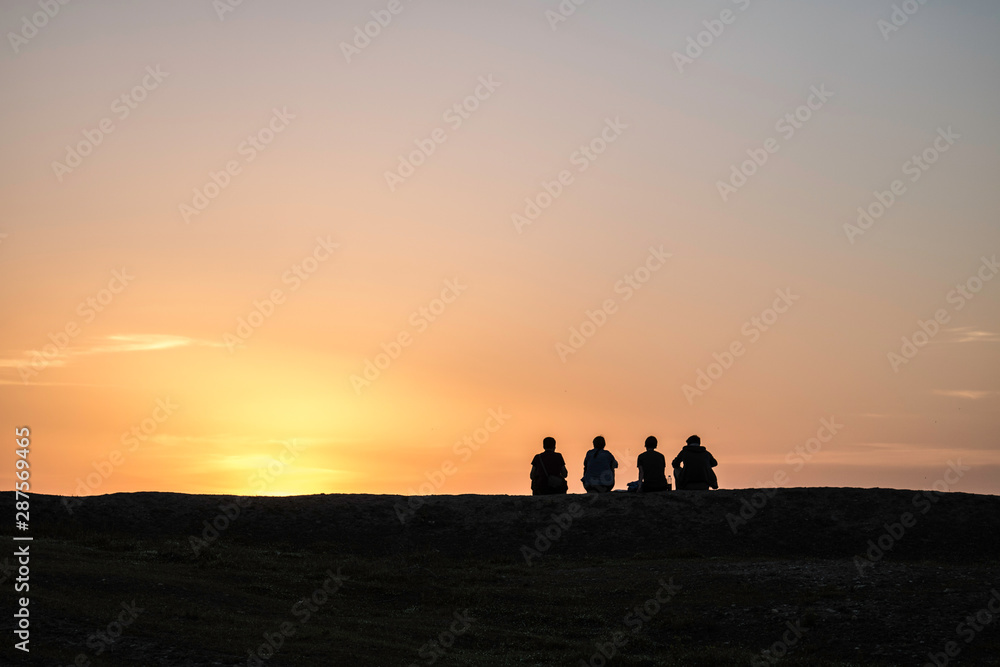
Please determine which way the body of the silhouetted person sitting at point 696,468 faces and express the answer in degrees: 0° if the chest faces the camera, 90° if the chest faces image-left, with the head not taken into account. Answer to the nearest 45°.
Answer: approximately 180°

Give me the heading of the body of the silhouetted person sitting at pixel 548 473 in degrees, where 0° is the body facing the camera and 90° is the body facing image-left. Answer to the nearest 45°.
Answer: approximately 180°

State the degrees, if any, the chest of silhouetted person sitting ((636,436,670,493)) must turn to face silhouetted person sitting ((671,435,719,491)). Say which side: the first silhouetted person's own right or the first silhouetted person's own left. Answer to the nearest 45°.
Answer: approximately 90° to the first silhouetted person's own right

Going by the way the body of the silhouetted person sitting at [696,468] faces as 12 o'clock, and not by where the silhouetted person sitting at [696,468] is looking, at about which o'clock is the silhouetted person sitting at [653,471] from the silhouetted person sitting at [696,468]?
the silhouetted person sitting at [653,471] is roughly at 9 o'clock from the silhouetted person sitting at [696,468].

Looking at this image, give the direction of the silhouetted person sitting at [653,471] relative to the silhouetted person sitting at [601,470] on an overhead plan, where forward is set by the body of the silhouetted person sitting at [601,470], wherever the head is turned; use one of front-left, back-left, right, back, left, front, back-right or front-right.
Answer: right

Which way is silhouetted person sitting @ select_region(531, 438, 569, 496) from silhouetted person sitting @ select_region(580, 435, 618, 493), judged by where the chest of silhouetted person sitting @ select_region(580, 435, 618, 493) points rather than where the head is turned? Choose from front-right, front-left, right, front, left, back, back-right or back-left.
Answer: left

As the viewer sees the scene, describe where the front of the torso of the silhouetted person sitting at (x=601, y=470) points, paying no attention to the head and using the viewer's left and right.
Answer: facing away from the viewer

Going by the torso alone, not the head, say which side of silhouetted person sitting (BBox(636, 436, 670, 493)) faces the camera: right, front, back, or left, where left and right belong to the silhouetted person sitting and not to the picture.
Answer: back

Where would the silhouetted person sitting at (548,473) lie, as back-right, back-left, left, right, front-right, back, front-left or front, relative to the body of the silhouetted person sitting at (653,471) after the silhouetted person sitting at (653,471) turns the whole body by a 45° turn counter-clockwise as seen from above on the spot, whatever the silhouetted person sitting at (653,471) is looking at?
front-left

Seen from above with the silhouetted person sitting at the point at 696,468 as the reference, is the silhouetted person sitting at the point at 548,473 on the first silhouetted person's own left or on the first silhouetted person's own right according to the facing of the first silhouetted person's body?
on the first silhouetted person's own left
